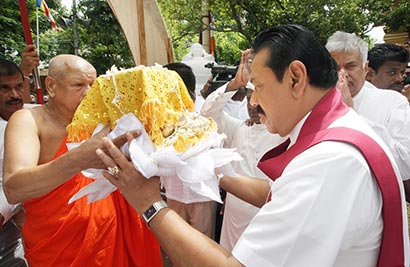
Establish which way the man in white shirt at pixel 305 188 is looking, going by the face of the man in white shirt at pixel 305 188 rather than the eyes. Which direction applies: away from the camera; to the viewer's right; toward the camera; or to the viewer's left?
to the viewer's left

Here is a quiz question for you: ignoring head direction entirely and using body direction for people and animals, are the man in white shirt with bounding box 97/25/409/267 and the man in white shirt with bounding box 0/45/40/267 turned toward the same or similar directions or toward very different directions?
very different directions

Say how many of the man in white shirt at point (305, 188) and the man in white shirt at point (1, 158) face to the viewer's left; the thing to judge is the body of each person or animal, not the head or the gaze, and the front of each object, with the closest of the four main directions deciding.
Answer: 1

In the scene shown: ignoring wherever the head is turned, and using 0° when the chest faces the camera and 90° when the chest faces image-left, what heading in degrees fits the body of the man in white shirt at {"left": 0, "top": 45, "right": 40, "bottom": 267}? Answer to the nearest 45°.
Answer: approximately 315°

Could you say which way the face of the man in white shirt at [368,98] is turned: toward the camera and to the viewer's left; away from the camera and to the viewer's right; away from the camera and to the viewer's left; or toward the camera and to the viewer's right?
toward the camera and to the viewer's left

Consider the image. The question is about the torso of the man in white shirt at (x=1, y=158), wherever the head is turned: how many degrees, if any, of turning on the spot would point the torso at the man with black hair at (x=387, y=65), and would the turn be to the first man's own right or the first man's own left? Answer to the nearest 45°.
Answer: approximately 45° to the first man's own left

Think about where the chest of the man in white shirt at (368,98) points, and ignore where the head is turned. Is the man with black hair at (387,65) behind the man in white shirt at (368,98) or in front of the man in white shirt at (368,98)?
behind

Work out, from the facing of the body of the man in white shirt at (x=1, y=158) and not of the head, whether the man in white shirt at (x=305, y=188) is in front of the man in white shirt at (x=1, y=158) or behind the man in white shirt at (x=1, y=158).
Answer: in front

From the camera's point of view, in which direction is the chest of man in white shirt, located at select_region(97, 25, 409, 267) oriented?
to the viewer's left

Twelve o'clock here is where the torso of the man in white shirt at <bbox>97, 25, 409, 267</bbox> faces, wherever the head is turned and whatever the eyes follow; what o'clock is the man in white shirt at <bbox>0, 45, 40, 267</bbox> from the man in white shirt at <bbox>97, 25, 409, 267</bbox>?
the man in white shirt at <bbox>0, 45, 40, 267</bbox> is roughly at 1 o'clock from the man in white shirt at <bbox>97, 25, 409, 267</bbox>.

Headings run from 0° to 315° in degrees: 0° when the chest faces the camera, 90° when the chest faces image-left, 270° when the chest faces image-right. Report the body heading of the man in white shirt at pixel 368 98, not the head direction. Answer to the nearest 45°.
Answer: approximately 45°
